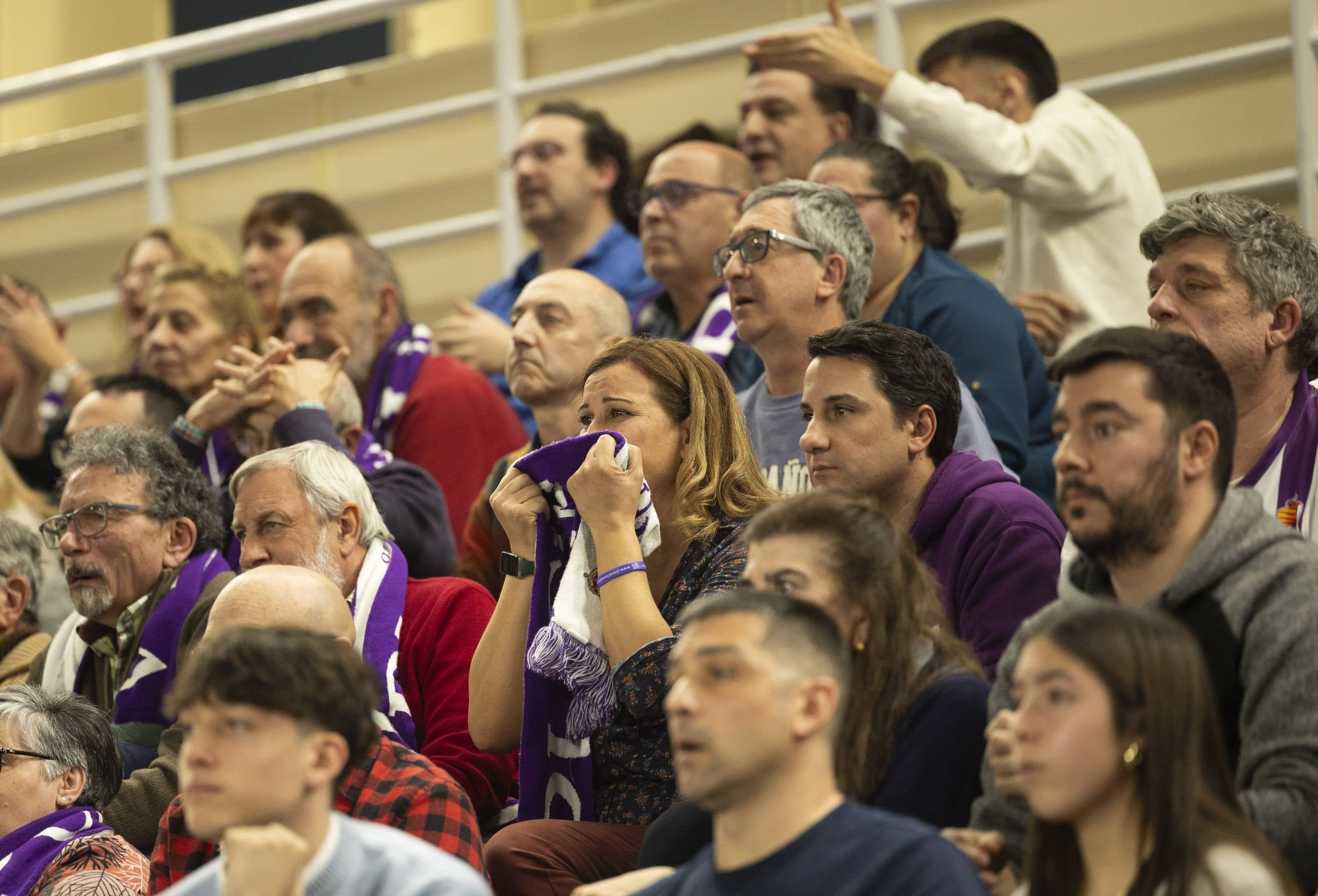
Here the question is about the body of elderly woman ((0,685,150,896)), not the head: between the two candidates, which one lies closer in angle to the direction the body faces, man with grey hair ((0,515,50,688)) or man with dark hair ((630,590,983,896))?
the man with grey hair

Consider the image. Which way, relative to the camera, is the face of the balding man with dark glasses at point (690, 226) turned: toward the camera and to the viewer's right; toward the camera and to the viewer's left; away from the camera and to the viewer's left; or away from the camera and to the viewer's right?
toward the camera and to the viewer's left

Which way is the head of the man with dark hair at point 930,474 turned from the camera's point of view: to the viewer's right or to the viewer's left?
to the viewer's left

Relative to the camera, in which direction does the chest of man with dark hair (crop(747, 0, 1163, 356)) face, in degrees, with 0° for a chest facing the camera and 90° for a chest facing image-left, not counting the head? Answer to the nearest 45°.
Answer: approximately 90°

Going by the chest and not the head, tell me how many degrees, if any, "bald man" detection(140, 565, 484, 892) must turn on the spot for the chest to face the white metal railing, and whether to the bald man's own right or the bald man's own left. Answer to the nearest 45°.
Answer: approximately 135° to the bald man's own right

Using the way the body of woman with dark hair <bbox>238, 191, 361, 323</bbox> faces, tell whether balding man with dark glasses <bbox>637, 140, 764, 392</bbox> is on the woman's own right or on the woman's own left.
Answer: on the woman's own left

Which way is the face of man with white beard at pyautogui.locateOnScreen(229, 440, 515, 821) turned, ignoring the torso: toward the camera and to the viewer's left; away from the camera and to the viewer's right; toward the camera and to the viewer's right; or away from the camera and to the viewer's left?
toward the camera and to the viewer's left

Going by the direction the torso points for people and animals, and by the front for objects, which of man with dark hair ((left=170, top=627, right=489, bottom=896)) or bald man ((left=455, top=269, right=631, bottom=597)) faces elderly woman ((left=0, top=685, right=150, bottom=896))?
the bald man

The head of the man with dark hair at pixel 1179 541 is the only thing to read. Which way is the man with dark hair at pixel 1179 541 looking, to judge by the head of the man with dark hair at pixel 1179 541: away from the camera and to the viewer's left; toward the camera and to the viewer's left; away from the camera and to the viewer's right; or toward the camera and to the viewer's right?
toward the camera and to the viewer's left
